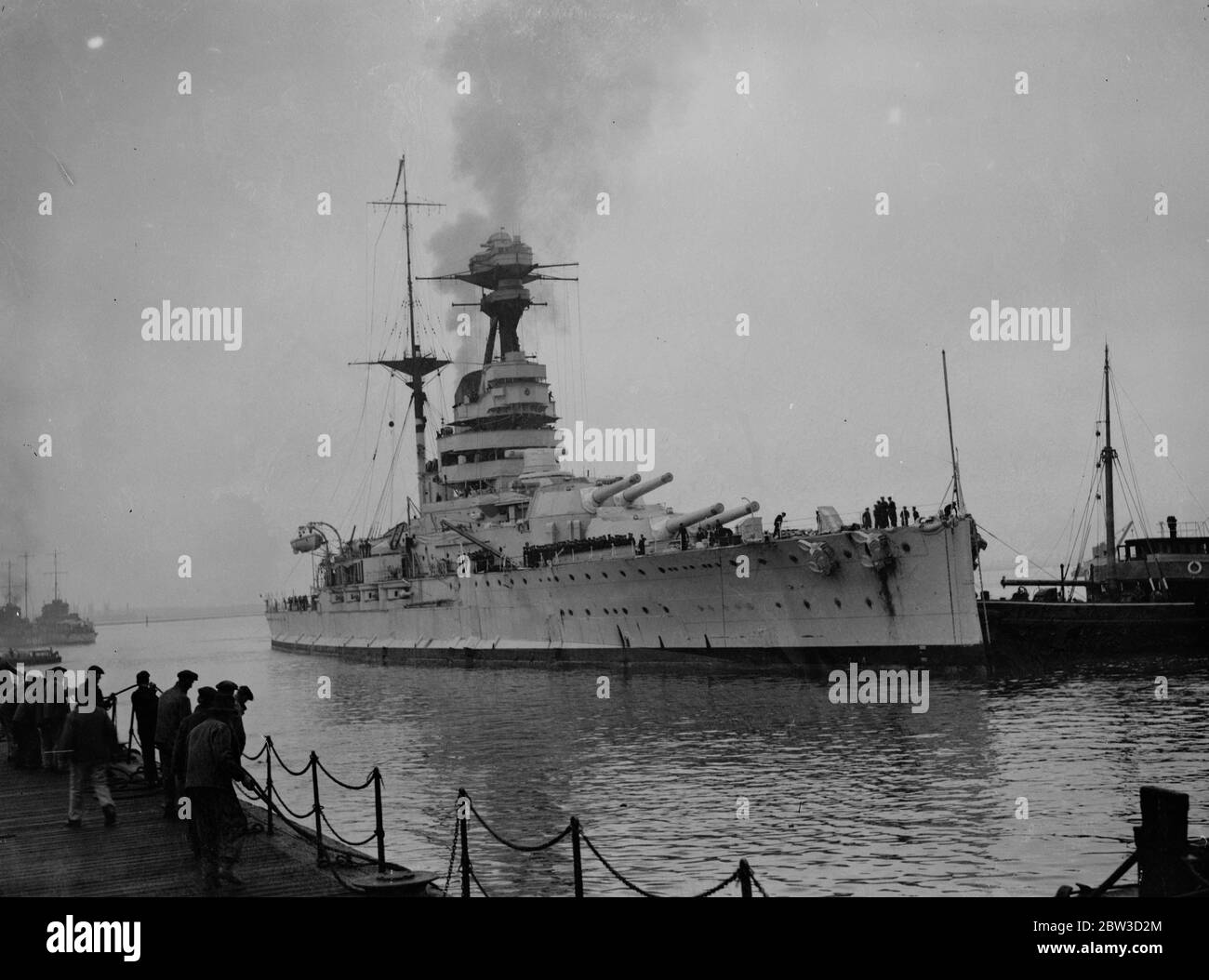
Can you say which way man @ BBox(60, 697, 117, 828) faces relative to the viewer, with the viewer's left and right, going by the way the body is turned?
facing away from the viewer

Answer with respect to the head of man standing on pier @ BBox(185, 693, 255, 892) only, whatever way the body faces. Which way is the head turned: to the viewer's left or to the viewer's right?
to the viewer's right

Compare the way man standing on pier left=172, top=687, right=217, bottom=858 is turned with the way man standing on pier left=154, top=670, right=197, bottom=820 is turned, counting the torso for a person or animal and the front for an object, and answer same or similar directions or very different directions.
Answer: same or similar directions

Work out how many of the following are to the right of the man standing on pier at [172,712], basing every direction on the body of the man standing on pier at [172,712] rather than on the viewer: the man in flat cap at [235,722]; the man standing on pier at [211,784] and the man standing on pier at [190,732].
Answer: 3

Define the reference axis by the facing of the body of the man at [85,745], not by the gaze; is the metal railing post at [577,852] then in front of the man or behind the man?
behind

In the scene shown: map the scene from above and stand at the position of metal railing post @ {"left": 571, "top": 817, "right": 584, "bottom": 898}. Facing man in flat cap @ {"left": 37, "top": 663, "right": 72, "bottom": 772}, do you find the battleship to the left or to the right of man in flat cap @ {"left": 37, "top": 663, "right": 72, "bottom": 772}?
right

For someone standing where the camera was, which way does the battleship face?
facing the viewer and to the right of the viewer

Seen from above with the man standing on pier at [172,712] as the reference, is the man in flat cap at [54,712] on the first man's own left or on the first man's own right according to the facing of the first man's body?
on the first man's own left

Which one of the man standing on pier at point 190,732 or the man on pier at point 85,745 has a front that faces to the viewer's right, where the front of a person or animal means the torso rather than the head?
the man standing on pier at point 190,732

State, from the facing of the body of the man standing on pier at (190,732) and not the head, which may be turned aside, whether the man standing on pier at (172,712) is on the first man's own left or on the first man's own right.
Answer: on the first man's own left
